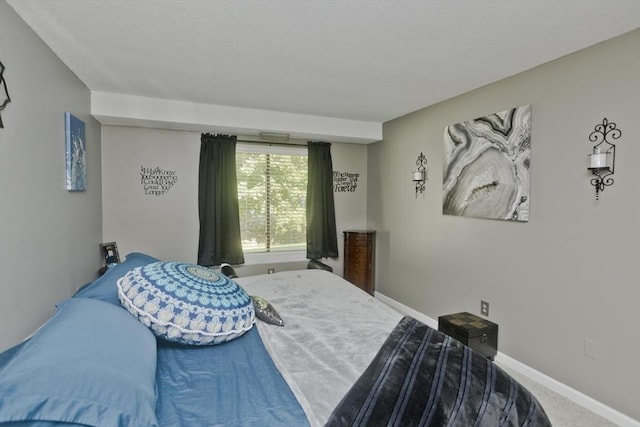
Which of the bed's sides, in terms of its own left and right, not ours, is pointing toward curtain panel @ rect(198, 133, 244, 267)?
left

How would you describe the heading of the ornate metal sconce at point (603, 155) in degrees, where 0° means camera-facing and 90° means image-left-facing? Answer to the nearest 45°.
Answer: approximately 45°

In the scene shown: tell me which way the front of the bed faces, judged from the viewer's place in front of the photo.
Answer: facing to the right of the viewer

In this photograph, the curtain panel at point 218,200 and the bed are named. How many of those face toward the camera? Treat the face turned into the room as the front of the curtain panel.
1

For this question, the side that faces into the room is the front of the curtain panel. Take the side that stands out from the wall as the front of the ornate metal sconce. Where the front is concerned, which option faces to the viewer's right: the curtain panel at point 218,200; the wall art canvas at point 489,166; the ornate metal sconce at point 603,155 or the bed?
the bed
